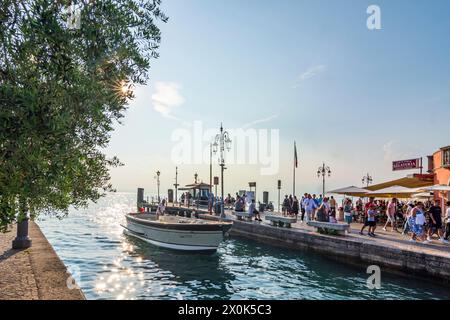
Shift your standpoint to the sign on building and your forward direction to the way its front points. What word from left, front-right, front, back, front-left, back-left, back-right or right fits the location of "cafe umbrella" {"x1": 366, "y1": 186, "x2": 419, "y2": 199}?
front-left

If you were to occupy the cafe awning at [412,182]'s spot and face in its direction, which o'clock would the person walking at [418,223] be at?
The person walking is roughly at 9 o'clock from the cafe awning.

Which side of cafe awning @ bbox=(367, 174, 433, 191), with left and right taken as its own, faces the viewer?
left

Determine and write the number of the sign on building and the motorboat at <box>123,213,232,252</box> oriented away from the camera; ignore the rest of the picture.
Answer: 0

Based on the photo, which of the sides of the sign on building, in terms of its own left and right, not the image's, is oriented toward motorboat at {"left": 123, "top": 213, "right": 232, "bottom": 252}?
front

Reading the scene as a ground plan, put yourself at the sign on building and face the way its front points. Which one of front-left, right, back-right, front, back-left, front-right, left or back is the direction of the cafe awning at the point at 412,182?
front-left

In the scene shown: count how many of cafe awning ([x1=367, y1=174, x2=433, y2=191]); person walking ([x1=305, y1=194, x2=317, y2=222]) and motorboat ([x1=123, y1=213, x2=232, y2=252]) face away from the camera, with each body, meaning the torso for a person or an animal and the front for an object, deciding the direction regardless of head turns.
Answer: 1

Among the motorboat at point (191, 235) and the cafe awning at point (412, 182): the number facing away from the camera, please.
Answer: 0

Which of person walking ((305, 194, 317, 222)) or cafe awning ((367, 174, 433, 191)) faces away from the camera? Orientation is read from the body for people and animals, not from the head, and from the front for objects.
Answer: the person walking

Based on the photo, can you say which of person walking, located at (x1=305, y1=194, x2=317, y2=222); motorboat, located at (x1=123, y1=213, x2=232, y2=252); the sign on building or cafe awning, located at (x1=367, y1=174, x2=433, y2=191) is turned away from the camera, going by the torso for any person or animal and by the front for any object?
the person walking
